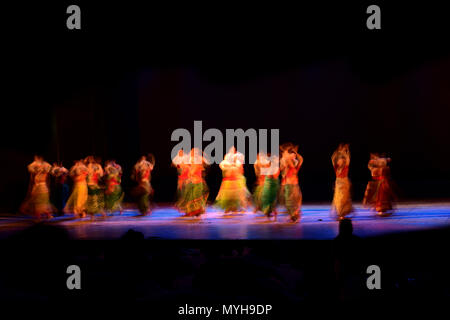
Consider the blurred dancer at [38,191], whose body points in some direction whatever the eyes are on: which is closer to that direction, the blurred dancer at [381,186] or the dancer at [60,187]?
the blurred dancer

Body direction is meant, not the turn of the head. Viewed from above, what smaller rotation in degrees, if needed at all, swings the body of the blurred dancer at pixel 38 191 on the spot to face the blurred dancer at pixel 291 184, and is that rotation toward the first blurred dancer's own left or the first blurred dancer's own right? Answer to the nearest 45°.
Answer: approximately 45° to the first blurred dancer's own left

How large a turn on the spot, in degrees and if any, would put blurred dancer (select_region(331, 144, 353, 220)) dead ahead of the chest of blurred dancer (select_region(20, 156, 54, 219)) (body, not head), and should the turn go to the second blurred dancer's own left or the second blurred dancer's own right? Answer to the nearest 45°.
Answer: approximately 45° to the second blurred dancer's own left

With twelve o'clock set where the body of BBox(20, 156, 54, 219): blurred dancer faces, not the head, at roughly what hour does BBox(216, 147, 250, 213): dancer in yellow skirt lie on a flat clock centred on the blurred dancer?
The dancer in yellow skirt is roughly at 10 o'clock from the blurred dancer.

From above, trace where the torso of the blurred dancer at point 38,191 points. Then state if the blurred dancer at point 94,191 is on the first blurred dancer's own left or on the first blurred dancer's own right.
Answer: on the first blurred dancer's own left

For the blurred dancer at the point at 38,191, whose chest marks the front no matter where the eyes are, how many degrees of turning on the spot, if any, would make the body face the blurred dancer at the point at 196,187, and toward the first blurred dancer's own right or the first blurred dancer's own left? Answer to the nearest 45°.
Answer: approximately 45° to the first blurred dancer's own left

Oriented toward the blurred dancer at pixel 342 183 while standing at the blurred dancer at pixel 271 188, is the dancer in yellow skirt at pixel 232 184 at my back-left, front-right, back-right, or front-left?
back-left

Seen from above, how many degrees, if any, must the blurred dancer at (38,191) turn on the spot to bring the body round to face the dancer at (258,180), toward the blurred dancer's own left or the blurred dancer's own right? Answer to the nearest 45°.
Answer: approximately 45° to the blurred dancer's own left

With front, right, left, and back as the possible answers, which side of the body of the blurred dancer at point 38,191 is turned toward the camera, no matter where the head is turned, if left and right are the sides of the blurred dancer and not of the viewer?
front

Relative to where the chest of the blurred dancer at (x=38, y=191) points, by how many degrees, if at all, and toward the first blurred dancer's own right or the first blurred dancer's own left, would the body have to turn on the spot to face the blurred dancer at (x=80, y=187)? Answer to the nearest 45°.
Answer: approximately 90° to the first blurred dancer's own left
